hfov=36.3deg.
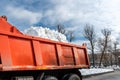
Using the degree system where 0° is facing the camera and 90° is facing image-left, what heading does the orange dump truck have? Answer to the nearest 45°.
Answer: approximately 45°
